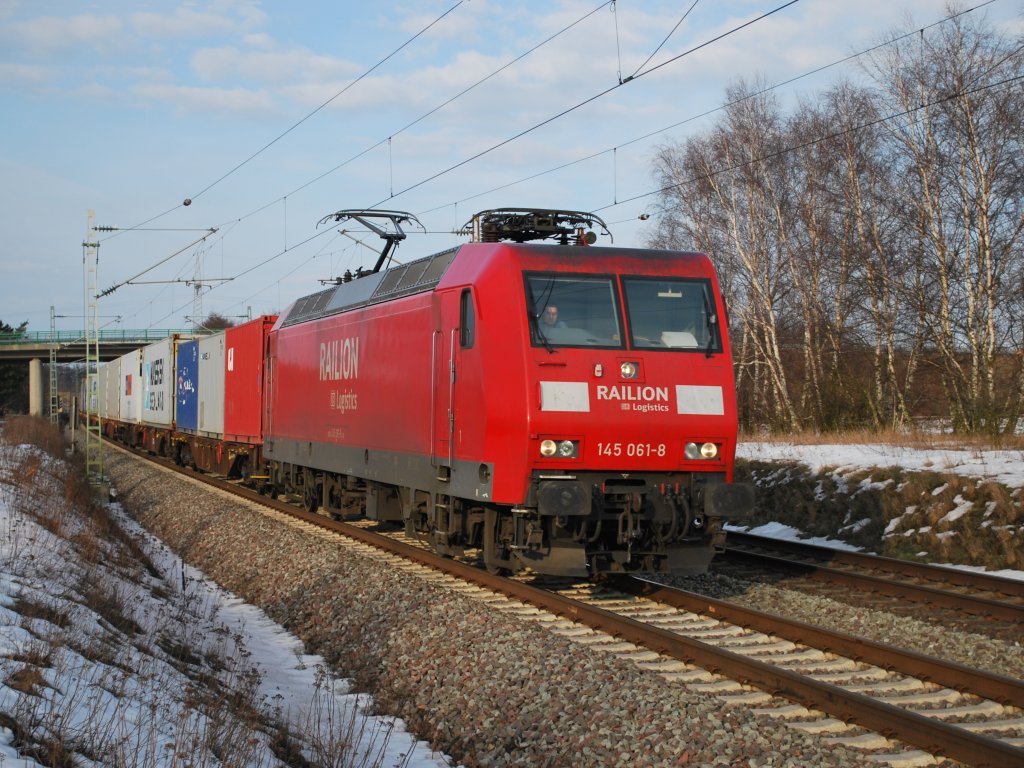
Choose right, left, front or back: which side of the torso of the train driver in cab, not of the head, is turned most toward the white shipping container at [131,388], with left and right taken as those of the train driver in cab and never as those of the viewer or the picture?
back

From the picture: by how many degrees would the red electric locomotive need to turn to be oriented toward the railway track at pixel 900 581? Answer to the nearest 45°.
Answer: approximately 45° to its left

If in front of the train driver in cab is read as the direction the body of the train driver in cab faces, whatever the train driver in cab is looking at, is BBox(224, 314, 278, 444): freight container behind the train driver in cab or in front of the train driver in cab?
behind

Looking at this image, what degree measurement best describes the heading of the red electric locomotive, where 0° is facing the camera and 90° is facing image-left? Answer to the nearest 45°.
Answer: approximately 315°

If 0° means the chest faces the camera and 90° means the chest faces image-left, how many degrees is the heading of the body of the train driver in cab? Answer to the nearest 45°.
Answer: approximately 315°

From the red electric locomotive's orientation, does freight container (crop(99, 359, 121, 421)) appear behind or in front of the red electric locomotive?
behind

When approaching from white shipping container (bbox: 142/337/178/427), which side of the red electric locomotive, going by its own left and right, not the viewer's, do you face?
back

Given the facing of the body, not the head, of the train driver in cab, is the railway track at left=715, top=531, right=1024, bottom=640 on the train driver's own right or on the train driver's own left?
on the train driver's own left
